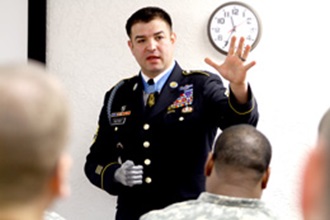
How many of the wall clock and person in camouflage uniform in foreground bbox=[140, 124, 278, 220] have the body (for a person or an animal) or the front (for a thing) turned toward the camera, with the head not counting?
1

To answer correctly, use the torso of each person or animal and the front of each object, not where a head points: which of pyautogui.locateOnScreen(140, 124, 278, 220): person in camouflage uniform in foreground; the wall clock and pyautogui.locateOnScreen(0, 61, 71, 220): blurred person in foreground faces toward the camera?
the wall clock

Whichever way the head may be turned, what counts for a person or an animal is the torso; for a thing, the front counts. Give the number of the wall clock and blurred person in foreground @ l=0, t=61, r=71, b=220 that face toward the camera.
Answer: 1

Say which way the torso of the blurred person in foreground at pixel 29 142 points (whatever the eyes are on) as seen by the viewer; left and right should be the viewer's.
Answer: facing away from the viewer

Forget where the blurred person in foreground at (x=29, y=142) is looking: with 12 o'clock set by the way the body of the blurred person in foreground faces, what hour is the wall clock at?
The wall clock is roughly at 1 o'clock from the blurred person in foreground.

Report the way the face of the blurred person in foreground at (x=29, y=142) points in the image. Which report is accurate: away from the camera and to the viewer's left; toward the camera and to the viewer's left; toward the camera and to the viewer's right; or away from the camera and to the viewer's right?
away from the camera and to the viewer's right

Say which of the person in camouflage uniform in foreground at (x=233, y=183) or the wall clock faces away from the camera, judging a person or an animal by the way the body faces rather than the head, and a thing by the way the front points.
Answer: the person in camouflage uniform in foreground

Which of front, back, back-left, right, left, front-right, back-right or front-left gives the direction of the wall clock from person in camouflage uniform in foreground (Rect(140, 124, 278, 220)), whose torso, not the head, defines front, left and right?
front

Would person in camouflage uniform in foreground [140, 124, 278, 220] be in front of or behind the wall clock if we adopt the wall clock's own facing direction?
in front

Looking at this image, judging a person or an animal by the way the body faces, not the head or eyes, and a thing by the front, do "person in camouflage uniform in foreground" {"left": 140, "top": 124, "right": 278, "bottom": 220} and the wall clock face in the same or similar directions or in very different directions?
very different directions

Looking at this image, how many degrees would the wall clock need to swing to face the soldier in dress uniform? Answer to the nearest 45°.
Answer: approximately 45° to its right

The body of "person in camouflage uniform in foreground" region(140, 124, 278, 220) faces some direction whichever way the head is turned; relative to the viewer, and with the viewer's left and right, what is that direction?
facing away from the viewer

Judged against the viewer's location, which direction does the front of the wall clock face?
facing the viewer

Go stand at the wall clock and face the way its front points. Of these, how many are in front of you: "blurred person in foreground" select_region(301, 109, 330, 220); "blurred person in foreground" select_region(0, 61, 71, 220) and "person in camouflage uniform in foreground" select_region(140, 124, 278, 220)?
3

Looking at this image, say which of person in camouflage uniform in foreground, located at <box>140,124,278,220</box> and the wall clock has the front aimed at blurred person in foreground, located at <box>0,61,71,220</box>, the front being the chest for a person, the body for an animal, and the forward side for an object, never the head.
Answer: the wall clock
